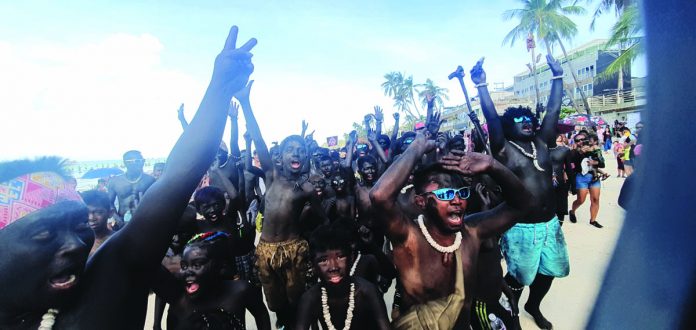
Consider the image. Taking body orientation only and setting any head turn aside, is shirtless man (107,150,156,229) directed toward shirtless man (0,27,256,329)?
yes

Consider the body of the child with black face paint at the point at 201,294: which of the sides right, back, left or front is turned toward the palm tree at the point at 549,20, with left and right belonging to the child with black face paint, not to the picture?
back

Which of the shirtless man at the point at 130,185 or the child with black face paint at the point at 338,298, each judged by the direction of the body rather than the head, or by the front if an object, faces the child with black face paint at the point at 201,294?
the shirtless man

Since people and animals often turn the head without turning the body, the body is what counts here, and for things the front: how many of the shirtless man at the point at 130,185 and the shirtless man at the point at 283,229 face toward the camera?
2

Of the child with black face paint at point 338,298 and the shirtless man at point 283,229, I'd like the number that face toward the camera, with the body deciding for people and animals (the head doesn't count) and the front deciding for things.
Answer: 2

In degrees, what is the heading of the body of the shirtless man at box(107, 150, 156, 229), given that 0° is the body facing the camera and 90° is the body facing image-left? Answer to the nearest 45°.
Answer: approximately 0°

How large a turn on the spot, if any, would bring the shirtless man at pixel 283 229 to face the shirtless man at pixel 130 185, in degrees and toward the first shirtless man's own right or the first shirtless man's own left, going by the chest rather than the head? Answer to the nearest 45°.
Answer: approximately 135° to the first shirtless man's own right

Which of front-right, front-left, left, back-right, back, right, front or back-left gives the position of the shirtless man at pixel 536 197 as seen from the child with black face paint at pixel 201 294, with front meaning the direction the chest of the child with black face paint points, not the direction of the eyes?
back-left

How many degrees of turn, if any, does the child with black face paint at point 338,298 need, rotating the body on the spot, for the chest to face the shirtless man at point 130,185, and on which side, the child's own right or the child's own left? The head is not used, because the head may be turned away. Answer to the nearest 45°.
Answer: approximately 135° to the child's own right

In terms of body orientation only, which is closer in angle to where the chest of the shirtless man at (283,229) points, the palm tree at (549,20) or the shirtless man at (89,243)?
the shirtless man

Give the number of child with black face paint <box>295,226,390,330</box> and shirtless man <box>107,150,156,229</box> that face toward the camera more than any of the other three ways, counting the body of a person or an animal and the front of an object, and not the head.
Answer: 2

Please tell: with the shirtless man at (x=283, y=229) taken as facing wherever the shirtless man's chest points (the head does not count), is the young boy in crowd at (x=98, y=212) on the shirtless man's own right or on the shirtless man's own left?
on the shirtless man's own right

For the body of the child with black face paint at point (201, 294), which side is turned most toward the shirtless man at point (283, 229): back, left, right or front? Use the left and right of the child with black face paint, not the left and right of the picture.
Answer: back
